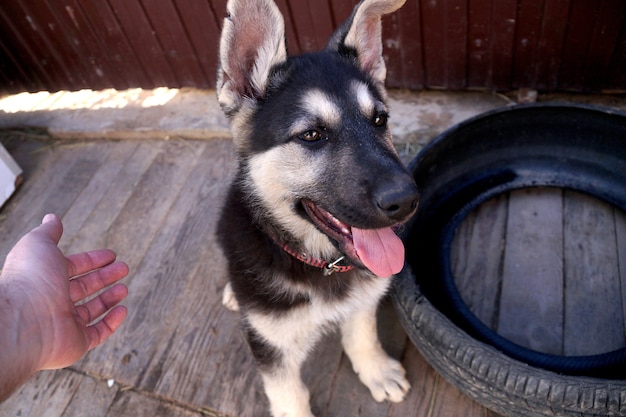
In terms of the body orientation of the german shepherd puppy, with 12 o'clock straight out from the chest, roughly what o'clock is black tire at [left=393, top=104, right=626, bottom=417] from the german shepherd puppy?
The black tire is roughly at 10 o'clock from the german shepherd puppy.

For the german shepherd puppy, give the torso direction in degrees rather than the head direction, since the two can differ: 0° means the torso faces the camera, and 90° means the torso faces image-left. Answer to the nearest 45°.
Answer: approximately 315°
